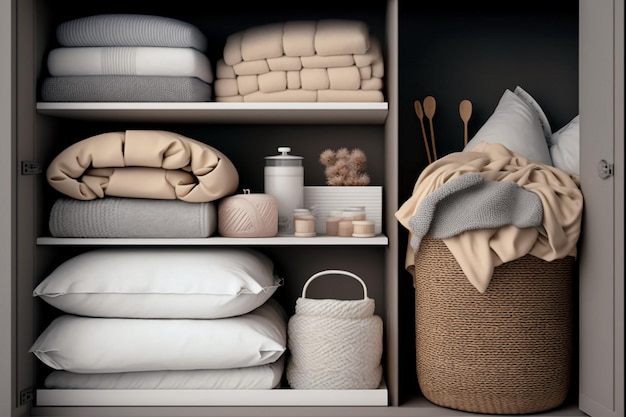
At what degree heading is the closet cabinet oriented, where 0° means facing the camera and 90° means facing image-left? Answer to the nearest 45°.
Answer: approximately 0°
